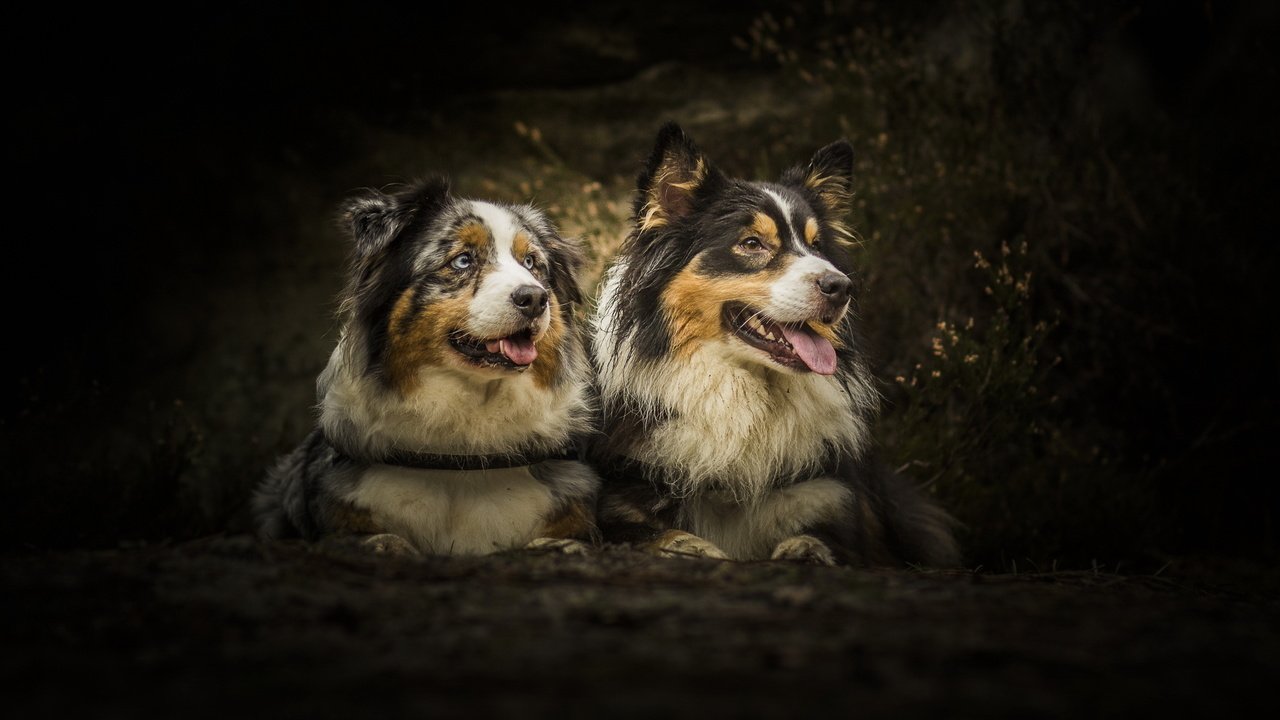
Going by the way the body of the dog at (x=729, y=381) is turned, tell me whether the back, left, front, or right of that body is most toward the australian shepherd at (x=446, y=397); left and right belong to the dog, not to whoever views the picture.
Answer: right

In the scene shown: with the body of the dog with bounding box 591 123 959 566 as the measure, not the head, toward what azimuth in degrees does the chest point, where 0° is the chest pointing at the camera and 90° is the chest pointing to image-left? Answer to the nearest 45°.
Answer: approximately 0°
